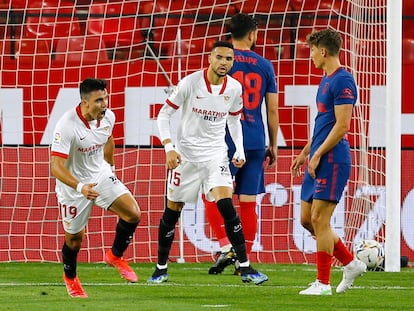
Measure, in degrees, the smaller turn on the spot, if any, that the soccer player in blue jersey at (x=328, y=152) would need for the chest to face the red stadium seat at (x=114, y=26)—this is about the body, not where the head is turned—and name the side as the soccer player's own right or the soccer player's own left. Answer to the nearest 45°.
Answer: approximately 45° to the soccer player's own right

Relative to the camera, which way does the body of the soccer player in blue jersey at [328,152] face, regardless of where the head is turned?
to the viewer's left

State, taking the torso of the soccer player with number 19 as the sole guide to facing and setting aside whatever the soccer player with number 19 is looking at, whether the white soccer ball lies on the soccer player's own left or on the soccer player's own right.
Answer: on the soccer player's own left

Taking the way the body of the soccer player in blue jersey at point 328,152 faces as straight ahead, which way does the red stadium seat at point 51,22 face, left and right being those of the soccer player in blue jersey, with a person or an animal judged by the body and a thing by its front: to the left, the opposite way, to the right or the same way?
to the left

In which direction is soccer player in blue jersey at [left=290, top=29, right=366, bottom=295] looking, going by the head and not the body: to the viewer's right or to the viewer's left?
to the viewer's left

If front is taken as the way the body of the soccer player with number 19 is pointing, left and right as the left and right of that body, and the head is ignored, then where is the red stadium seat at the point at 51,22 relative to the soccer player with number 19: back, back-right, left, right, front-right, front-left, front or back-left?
back-left

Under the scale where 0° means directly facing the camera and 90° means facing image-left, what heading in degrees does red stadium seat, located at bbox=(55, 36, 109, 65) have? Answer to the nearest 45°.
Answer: approximately 0°
